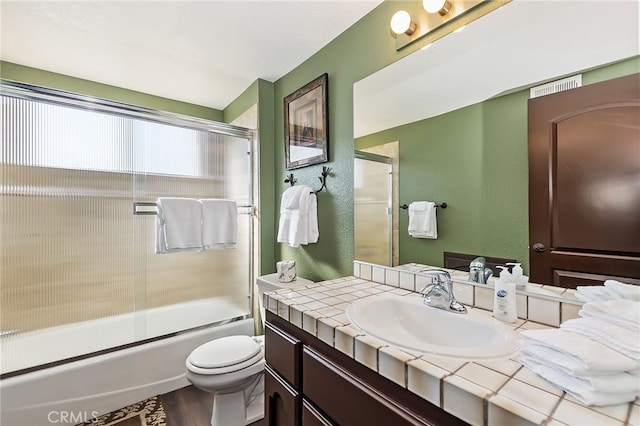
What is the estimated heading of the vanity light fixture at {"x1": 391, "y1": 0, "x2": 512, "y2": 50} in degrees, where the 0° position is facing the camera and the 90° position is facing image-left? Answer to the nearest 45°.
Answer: approximately 45°

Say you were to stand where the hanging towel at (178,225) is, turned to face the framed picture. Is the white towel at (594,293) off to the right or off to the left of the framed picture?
right

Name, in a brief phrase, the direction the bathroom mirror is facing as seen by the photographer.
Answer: facing the viewer and to the left of the viewer

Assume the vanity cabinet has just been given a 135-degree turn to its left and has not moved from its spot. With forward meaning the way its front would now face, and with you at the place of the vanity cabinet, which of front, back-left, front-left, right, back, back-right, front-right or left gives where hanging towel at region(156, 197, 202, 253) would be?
back-left

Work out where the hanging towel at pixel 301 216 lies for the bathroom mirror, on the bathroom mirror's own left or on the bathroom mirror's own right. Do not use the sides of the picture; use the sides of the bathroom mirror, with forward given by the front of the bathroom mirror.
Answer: on the bathroom mirror's own right

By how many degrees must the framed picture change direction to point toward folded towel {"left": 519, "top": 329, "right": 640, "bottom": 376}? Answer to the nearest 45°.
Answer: approximately 45° to its left

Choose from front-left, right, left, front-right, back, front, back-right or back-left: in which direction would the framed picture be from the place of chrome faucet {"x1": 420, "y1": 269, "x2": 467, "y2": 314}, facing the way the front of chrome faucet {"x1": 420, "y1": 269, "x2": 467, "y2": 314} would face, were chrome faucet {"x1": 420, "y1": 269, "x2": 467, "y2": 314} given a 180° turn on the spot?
left
